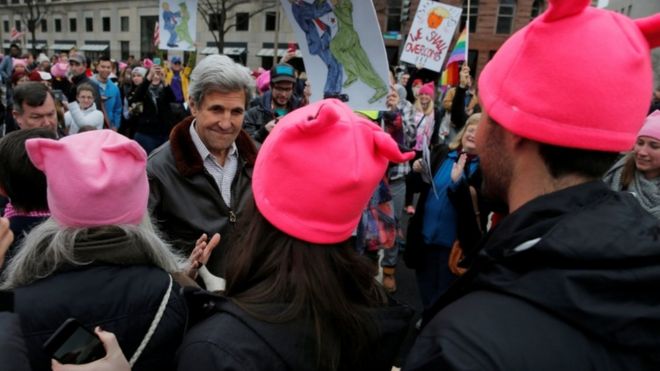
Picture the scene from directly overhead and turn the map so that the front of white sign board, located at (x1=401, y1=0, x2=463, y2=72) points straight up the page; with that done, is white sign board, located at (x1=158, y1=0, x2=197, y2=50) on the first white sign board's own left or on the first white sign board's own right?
on the first white sign board's own right

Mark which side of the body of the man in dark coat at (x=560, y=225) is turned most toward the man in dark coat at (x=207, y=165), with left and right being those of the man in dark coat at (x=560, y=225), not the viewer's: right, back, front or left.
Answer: front

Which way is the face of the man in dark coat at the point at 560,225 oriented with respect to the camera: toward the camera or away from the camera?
away from the camera

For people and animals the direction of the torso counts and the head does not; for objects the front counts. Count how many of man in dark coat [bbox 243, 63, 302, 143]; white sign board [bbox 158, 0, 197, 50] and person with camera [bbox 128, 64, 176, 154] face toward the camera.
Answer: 3

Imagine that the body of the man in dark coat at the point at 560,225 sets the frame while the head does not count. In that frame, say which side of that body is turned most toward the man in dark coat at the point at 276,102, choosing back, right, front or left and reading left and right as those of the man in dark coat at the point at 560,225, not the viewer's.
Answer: front

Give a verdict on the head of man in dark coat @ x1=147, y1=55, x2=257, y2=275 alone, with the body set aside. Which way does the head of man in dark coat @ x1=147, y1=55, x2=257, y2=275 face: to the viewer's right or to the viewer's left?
to the viewer's right

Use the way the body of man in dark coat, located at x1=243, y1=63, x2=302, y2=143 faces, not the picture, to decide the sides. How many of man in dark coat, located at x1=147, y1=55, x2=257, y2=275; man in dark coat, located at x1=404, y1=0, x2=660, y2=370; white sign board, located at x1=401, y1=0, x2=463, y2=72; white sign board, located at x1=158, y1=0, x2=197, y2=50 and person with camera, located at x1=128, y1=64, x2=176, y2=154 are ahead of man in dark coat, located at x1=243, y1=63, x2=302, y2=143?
2

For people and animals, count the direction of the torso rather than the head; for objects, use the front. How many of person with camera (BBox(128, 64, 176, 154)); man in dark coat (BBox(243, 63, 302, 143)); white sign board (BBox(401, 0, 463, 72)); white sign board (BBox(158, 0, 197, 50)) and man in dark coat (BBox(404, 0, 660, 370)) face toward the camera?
4

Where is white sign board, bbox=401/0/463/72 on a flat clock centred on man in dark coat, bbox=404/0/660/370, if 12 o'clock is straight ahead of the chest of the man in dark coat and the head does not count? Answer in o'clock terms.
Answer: The white sign board is roughly at 1 o'clock from the man in dark coat.

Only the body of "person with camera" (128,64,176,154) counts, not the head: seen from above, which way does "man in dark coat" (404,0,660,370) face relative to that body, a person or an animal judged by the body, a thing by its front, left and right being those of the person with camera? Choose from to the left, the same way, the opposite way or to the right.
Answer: the opposite way
